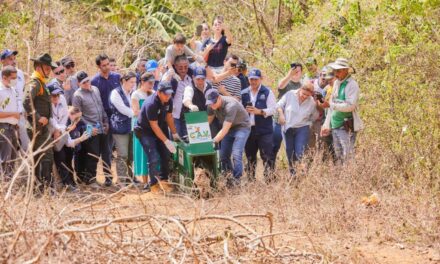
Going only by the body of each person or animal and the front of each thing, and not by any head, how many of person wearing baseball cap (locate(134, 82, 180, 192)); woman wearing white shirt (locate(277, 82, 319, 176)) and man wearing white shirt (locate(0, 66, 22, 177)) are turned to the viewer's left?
0

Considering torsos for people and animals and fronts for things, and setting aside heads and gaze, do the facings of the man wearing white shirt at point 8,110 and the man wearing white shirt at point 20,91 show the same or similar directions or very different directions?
same or similar directions

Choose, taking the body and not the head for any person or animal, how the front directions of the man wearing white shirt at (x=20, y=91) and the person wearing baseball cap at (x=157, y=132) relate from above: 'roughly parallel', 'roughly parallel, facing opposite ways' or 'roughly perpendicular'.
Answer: roughly parallel

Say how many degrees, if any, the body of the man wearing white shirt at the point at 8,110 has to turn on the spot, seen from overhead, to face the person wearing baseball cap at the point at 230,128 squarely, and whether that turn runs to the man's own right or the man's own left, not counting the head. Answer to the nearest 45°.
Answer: approximately 45° to the man's own left

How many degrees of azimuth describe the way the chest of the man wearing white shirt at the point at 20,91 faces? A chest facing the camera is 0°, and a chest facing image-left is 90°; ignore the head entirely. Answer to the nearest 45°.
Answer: approximately 315°

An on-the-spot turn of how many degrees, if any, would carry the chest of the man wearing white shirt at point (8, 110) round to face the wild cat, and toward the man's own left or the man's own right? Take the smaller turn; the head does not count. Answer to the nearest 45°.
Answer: approximately 45° to the man's own left

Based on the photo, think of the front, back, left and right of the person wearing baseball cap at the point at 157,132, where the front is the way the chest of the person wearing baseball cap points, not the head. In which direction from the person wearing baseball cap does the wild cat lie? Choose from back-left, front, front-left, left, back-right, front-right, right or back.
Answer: front

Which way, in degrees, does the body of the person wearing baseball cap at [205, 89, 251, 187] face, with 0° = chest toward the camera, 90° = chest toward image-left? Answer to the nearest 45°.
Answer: approximately 45°

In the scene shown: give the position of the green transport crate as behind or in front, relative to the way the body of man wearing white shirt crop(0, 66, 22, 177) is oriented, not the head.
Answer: in front

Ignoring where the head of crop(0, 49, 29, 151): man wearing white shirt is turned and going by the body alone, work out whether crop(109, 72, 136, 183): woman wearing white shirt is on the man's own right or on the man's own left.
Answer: on the man's own left

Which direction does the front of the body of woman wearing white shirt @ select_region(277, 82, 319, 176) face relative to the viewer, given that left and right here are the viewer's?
facing the viewer

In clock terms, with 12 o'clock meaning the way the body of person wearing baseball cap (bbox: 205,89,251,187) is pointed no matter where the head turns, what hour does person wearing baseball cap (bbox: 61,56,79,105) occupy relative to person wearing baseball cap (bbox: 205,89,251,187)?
person wearing baseball cap (bbox: 61,56,79,105) is roughly at 2 o'clock from person wearing baseball cap (bbox: 205,89,251,187).

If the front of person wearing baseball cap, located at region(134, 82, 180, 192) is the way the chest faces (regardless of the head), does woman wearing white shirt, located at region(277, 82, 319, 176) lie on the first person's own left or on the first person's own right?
on the first person's own left

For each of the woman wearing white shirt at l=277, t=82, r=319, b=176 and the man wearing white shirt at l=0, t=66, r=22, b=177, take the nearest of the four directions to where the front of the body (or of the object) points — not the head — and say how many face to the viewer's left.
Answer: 0
